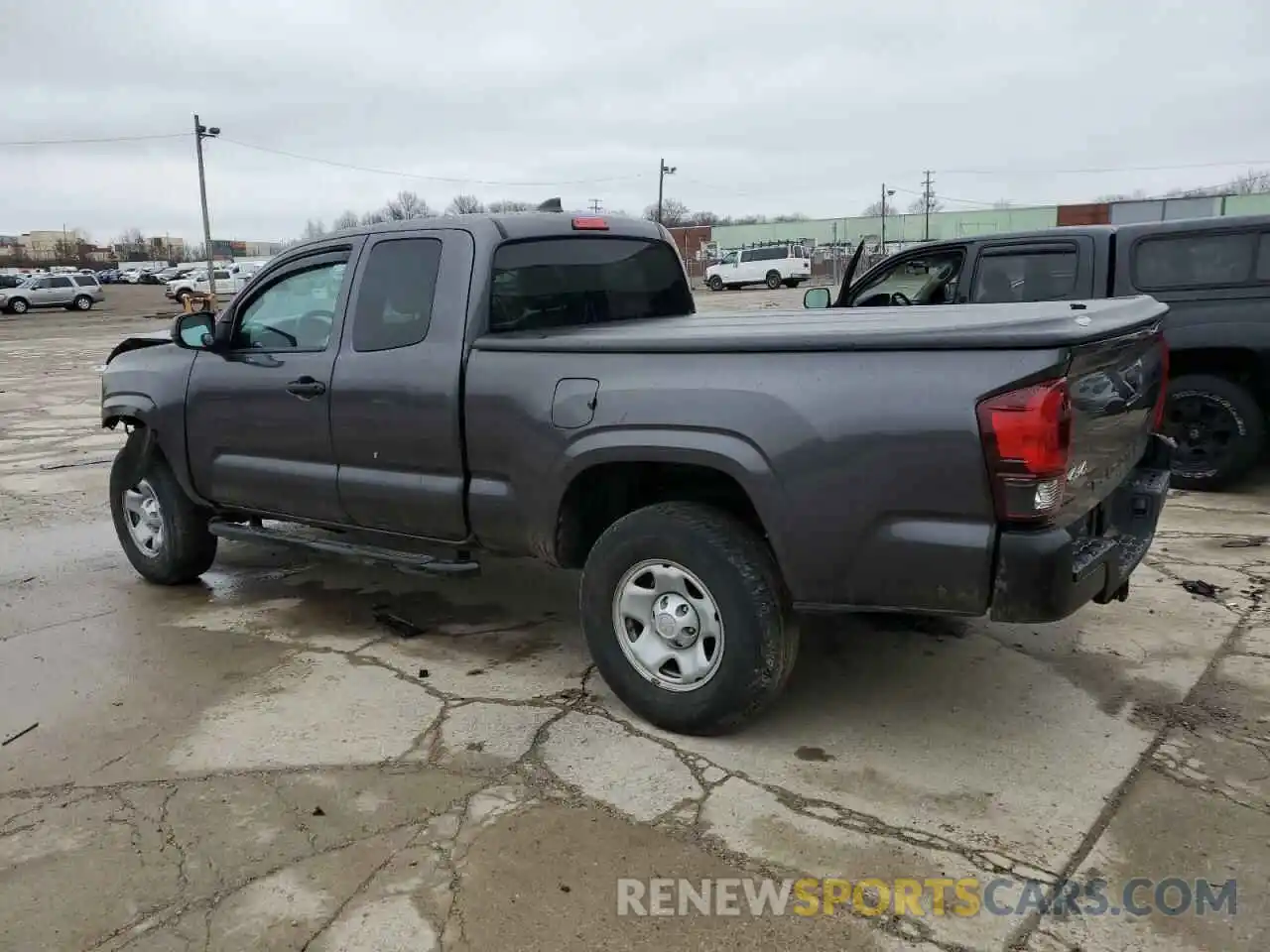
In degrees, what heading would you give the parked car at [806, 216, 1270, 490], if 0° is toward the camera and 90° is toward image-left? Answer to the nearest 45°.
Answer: approximately 90°

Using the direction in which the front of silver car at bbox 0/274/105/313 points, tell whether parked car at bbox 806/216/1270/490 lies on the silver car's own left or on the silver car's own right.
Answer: on the silver car's own left

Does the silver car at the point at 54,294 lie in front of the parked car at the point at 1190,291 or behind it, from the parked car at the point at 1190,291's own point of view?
in front

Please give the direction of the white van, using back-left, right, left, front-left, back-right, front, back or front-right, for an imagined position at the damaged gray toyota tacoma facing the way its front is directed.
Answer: front-right

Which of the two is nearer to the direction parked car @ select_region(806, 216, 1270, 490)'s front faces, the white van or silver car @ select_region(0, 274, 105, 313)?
the silver car

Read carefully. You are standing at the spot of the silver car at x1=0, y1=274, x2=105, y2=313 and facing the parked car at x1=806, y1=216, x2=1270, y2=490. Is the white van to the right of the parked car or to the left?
left

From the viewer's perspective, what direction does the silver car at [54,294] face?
to the viewer's left

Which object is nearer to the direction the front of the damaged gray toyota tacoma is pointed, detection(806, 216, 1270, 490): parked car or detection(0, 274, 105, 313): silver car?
the silver car

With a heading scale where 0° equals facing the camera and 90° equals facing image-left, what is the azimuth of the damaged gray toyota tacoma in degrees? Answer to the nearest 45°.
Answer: approximately 135°

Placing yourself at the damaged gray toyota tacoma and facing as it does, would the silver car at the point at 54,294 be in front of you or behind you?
in front

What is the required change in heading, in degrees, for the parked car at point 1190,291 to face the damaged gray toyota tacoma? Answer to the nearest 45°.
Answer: approximately 45° to its left

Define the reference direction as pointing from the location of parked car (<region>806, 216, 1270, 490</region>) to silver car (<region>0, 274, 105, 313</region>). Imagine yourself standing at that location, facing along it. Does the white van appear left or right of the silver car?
right

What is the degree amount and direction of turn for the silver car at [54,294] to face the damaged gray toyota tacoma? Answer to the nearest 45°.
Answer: approximately 90° to its left

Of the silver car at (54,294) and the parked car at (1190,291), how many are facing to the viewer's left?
2

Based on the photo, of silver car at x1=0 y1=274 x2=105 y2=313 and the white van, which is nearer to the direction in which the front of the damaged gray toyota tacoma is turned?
the silver car

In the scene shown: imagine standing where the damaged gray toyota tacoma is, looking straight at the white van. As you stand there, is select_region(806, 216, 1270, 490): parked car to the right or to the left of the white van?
right
